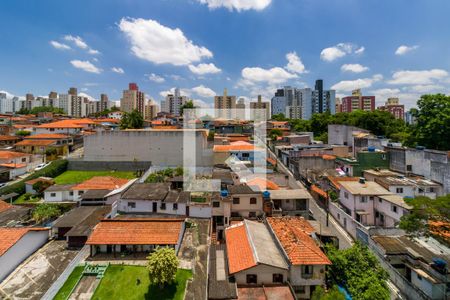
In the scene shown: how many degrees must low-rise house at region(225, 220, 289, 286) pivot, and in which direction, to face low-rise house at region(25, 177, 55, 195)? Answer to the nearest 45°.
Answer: approximately 135° to its right

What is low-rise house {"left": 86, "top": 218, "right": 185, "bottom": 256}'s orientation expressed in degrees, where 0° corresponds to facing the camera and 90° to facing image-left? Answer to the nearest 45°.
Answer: approximately 0°

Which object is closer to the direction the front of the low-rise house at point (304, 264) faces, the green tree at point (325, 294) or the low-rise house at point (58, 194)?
the green tree

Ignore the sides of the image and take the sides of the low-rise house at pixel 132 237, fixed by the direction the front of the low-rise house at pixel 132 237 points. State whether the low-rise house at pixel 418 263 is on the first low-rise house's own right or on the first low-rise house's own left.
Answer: on the first low-rise house's own left

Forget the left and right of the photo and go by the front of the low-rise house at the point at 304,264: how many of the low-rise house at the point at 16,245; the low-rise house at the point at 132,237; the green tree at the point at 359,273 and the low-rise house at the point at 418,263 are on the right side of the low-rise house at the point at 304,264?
2

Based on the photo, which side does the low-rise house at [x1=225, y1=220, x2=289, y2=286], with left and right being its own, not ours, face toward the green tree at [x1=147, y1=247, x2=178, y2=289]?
right

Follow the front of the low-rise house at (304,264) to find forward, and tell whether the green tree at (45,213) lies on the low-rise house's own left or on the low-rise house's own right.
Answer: on the low-rise house's own right

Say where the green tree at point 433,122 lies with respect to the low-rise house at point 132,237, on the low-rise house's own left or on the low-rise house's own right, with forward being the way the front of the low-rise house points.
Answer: on the low-rise house's own left

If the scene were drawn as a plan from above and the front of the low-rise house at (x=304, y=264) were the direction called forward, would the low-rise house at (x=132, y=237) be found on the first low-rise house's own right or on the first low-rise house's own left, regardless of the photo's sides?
on the first low-rise house's own right

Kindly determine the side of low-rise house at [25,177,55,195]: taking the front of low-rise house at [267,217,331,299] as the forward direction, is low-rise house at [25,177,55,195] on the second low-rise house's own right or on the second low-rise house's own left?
on the second low-rise house's own right

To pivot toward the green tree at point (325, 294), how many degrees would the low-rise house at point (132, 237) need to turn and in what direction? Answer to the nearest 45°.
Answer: approximately 45° to its left
